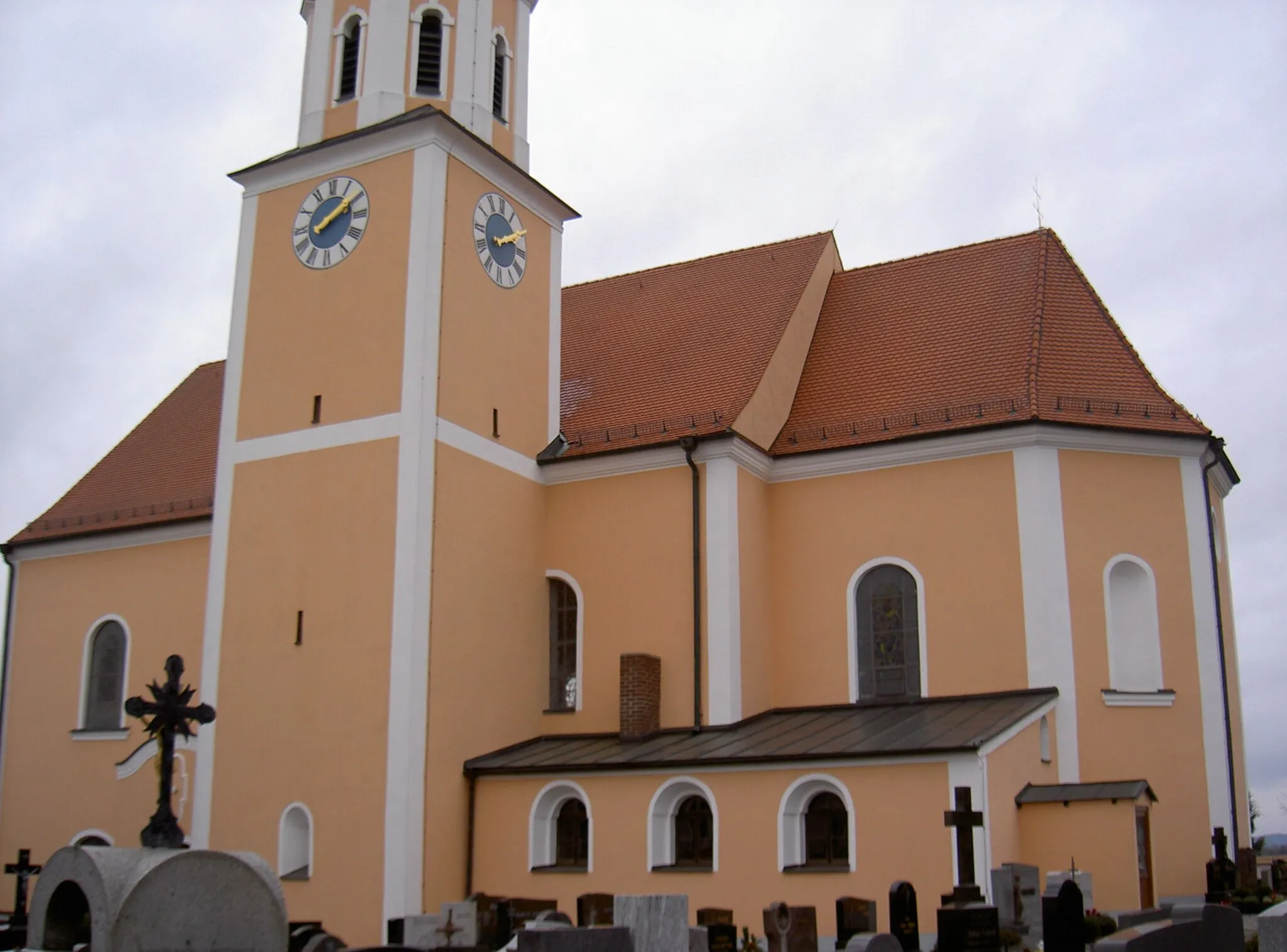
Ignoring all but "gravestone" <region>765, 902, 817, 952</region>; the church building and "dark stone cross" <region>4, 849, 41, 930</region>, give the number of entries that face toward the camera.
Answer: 2

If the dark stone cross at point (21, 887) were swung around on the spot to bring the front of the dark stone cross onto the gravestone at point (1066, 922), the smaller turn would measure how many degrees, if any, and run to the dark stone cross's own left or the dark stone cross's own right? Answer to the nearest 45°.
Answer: approximately 45° to the dark stone cross's own left

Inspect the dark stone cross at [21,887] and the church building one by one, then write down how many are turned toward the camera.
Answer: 1

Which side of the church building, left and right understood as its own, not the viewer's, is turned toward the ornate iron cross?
left

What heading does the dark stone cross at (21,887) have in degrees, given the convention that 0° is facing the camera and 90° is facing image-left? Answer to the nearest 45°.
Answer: approximately 0°

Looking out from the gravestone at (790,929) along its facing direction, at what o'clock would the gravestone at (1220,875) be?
the gravestone at (1220,875) is roughly at 8 o'clock from the gravestone at (790,929).
